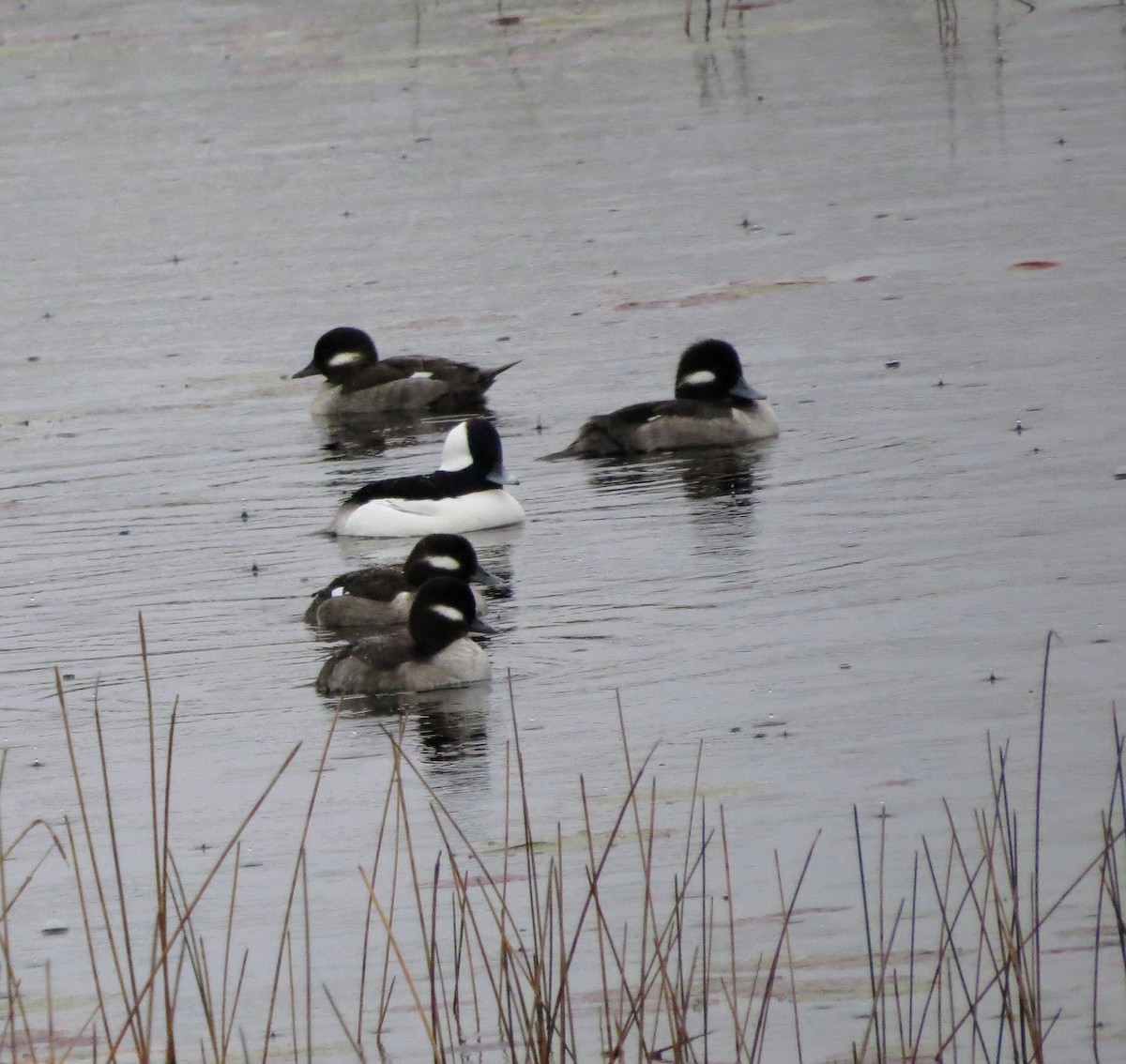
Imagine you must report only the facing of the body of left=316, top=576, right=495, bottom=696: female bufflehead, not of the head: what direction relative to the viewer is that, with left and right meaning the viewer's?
facing to the right of the viewer

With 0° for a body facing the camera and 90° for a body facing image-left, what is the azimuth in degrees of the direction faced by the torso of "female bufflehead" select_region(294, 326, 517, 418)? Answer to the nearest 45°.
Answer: approximately 90°

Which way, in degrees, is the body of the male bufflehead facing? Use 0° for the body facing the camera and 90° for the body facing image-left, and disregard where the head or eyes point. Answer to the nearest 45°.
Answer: approximately 270°

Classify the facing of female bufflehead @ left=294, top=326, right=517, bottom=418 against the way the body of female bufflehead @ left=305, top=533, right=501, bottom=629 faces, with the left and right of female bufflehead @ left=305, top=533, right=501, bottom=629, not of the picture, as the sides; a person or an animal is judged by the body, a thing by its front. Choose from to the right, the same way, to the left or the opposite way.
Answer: the opposite way

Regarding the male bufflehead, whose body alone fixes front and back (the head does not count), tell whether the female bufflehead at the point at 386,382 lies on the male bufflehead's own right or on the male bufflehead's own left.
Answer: on the male bufflehead's own left

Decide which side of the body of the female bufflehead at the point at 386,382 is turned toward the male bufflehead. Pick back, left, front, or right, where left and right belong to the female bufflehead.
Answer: left

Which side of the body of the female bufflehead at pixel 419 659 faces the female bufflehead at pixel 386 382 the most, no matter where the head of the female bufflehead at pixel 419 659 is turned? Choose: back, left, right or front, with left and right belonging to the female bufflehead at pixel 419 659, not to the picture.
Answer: left

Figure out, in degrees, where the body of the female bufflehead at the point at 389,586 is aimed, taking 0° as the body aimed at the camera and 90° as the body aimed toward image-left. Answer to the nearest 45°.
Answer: approximately 270°

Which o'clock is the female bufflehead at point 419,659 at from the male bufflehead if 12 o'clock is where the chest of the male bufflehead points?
The female bufflehead is roughly at 3 o'clock from the male bufflehead.

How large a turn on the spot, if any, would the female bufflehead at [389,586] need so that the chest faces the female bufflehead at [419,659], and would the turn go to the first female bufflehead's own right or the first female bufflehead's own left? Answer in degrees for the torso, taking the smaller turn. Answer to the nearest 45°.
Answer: approximately 90° to the first female bufflehead's own right

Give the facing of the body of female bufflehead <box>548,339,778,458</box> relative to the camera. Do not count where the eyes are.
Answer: to the viewer's right
